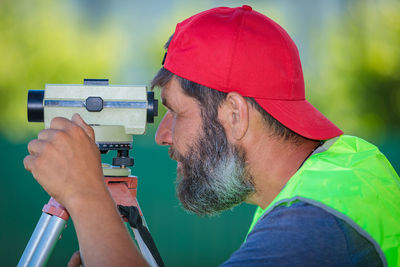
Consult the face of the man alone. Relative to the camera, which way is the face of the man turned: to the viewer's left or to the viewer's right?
to the viewer's left

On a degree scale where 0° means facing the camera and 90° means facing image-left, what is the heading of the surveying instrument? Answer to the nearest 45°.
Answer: approximately 90°

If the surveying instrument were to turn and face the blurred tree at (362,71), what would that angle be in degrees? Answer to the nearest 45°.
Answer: approximately 135° to its right

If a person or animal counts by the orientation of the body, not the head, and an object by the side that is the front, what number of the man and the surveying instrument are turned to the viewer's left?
2

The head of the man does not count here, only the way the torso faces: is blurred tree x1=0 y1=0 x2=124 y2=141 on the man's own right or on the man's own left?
on the man's own right

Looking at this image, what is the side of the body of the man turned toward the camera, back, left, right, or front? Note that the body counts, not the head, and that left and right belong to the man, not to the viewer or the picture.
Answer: left
